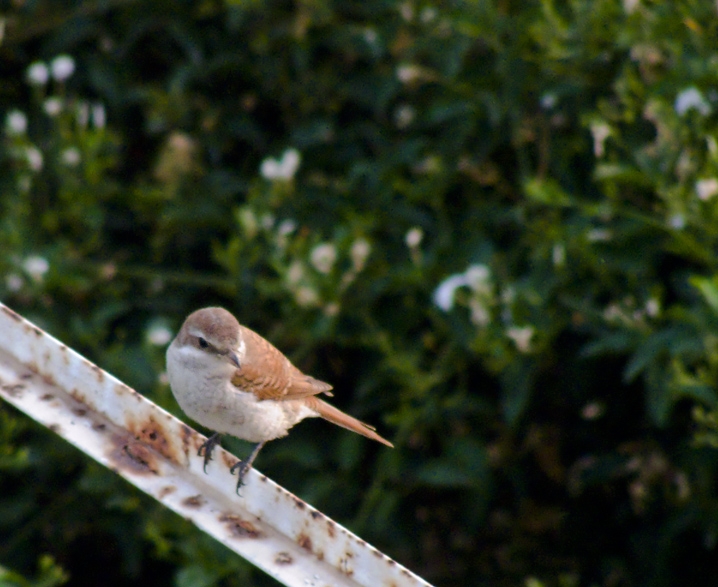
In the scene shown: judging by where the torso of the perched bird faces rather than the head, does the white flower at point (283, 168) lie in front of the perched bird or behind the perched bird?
behind

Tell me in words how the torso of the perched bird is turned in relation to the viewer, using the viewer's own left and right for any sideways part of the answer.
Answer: facing the viewer and to the left of the viewer

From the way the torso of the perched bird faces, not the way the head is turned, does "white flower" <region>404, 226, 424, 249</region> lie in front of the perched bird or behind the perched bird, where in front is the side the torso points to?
behind

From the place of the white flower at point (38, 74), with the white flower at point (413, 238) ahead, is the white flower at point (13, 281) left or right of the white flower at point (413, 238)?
right

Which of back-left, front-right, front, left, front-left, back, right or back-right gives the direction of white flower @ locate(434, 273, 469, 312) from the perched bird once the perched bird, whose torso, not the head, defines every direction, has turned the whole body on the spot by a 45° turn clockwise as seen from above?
back-right

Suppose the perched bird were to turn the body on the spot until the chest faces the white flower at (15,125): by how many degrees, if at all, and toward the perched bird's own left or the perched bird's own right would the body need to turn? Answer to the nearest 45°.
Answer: approximately 90° to the perched bird's own right

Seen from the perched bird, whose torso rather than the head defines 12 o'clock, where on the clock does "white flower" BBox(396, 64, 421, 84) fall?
The white flower is roughly at 5 o'clock from the perched bird.

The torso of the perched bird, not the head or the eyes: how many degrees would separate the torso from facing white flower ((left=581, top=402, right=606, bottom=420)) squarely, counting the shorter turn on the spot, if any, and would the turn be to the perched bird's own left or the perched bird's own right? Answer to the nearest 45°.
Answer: approximately 180°

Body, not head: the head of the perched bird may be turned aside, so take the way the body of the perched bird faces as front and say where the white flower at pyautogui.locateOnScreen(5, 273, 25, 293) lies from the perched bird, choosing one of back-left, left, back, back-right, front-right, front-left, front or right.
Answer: right

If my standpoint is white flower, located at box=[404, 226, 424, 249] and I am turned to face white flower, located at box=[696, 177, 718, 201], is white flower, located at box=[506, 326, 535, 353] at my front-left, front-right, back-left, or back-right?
front-right

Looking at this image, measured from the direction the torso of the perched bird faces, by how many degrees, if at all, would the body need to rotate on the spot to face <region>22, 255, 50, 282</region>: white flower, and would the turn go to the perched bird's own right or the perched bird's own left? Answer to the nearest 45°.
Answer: approximately 90° to the perched bird's own right

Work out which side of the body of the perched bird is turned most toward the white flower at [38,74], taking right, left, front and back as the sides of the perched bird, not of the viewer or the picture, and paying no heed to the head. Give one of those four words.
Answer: right

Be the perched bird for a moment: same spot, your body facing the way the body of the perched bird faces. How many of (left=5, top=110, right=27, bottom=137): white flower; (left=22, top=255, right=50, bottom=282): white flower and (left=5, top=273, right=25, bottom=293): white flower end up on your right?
3
